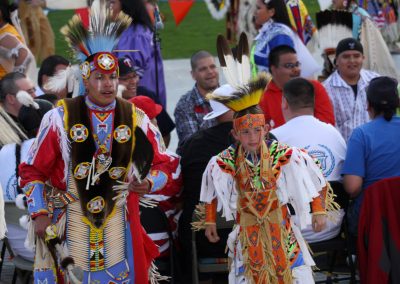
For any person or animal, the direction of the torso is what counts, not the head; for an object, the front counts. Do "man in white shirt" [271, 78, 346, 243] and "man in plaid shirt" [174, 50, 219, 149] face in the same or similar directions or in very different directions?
very different directions

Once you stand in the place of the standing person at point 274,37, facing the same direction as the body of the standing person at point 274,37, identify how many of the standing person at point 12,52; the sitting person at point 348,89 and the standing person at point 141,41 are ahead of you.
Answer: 2

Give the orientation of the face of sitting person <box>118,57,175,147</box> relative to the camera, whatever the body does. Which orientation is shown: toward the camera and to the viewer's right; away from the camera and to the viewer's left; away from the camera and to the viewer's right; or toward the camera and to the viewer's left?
toward the camera and to the viewer's left

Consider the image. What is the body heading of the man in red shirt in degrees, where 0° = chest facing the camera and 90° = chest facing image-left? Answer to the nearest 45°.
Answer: approximately 315°

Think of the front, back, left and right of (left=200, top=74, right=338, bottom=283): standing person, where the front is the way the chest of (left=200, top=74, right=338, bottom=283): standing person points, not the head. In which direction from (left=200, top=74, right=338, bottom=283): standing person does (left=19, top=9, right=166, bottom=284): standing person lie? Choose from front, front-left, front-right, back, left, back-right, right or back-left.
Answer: right
